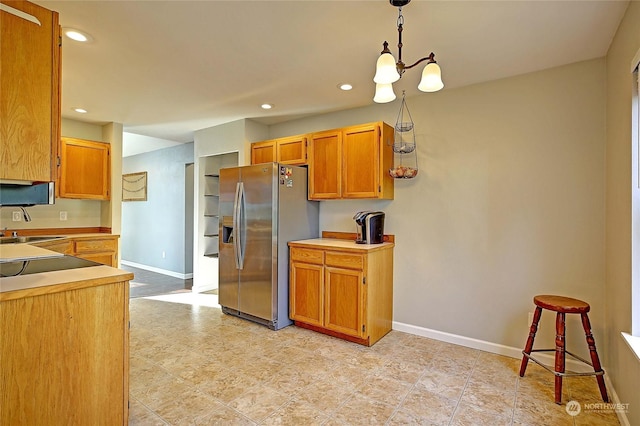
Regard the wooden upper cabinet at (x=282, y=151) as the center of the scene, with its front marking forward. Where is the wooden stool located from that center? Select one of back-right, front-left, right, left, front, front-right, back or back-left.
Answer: left

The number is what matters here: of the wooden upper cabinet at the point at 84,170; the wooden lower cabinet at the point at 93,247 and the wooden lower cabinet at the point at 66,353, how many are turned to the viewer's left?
0

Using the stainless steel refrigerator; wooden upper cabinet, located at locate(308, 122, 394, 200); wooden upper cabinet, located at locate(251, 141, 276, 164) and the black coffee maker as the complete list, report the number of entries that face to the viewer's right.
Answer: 0

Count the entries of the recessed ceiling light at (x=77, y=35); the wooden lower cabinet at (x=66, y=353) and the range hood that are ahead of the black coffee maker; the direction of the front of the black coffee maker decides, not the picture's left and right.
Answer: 3

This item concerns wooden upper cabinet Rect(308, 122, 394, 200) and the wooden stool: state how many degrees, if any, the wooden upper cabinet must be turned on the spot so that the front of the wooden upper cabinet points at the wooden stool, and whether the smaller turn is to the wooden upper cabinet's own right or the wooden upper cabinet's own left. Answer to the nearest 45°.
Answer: approximately 90° to the wooden upper cabinet's own left

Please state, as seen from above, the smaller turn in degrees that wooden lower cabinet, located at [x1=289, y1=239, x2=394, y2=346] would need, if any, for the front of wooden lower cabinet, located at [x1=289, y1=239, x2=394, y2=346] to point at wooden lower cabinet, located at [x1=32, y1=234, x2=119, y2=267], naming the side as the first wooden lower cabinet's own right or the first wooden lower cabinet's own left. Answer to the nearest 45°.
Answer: approximately 45° to the first wooden lower cabinet's own right

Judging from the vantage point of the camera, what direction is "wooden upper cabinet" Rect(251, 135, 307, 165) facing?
facing the viewer and to the left of the viewer

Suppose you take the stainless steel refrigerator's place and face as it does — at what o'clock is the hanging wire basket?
The hanging wire basket is roughly at 8 o'clock from the stainless steel refrigerator.

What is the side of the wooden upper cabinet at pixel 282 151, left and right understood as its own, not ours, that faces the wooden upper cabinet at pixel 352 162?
left

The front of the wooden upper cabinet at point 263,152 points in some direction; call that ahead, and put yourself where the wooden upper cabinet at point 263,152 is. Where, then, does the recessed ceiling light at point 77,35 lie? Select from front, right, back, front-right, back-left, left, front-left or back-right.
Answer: front

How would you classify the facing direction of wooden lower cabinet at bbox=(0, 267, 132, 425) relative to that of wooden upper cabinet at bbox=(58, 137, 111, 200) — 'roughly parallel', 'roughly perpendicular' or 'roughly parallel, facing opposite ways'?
roughly perpendicular

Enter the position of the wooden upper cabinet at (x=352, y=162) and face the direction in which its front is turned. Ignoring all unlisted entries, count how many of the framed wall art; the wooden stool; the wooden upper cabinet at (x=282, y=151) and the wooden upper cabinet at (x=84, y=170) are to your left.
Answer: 1

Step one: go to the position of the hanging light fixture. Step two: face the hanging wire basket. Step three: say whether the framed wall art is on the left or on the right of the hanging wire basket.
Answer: left

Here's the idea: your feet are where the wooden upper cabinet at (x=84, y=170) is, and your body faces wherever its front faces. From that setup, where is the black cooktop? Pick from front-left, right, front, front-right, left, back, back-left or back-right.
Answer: front-right

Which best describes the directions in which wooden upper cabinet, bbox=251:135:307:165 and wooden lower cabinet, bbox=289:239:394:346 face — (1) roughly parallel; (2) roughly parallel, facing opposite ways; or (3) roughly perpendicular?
roughly parallel
